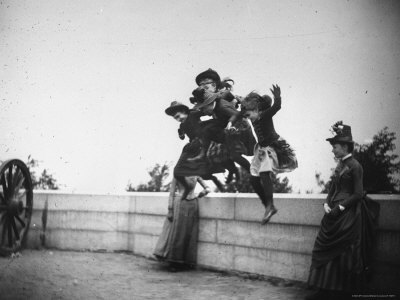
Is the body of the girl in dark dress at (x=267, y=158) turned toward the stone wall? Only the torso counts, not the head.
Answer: no

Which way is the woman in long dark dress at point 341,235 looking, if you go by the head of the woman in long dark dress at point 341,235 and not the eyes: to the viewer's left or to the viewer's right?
to the viewer's left

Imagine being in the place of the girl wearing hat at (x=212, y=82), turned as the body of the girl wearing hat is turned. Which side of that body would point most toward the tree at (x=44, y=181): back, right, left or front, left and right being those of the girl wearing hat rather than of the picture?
right

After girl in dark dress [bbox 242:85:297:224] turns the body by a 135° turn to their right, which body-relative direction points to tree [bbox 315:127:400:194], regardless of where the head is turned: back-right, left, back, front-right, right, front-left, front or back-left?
front-right

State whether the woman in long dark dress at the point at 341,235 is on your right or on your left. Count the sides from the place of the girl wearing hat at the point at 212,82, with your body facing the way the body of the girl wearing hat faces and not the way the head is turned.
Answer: on your left

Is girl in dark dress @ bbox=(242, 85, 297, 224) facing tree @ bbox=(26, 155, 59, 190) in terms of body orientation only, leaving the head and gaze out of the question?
no

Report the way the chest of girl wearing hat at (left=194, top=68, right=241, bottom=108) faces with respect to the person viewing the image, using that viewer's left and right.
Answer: facing the viewer and to the left of the viewer

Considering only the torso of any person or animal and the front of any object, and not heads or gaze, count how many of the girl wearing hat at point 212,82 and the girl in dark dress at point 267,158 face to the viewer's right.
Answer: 0

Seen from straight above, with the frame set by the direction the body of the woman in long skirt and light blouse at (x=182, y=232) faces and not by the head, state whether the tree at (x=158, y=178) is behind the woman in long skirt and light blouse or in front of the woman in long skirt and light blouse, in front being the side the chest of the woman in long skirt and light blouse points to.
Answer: behind

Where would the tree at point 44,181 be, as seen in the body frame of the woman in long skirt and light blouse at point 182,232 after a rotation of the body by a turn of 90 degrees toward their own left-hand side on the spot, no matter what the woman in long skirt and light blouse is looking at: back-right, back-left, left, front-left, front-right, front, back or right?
left

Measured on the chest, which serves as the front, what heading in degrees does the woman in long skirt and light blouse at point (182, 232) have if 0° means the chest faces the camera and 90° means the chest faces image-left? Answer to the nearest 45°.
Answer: approximately 315°

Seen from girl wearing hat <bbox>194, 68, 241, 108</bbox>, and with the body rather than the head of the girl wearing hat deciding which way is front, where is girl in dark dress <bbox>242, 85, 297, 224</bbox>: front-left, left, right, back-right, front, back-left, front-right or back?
left

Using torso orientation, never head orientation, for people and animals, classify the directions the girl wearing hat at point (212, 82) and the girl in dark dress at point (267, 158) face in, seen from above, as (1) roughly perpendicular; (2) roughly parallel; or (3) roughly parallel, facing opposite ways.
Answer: roughly parallel

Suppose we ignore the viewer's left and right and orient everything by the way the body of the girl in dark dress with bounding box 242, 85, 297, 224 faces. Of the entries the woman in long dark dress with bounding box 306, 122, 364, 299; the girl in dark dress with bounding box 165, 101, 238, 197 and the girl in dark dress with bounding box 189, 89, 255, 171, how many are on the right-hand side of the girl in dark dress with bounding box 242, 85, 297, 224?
2

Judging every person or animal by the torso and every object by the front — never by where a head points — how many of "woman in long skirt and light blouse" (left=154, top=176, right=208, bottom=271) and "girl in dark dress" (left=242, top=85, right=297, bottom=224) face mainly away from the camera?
0
